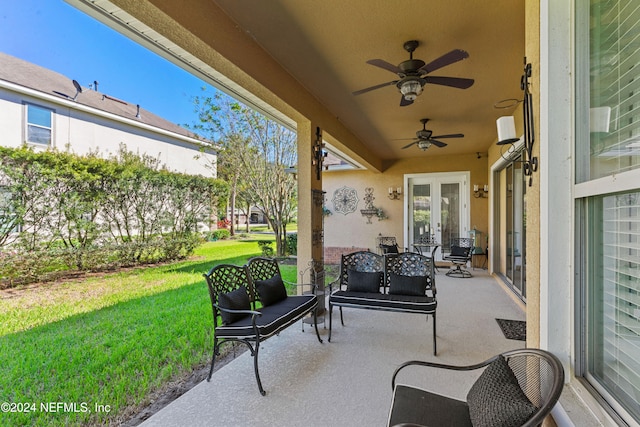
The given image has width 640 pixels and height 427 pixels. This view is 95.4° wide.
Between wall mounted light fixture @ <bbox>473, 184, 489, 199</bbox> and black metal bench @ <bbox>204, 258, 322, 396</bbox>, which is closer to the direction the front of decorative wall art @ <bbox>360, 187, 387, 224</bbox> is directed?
the black metal bench

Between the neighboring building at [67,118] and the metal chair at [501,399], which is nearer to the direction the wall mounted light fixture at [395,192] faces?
the metal chair

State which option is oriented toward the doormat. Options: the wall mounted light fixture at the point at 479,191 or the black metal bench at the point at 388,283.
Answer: the wall mounted light fixture

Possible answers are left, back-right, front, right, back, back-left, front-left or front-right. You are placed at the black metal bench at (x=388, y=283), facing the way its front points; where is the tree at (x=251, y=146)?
back-right

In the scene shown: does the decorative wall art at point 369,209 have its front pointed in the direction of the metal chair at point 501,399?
yes

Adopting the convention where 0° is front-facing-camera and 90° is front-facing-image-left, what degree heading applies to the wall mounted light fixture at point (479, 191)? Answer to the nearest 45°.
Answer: approximately 0°
